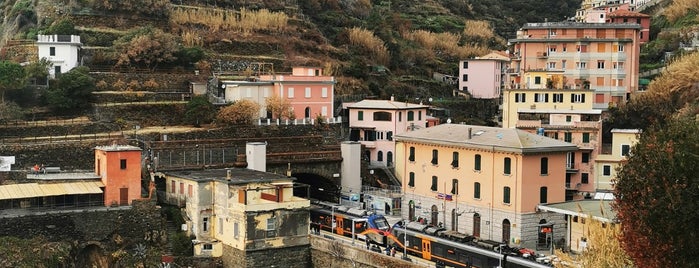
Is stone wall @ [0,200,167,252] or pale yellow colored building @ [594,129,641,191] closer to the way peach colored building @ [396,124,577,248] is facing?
the stone wall

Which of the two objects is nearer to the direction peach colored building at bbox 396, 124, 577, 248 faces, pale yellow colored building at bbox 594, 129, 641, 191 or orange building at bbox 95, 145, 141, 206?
the orange building

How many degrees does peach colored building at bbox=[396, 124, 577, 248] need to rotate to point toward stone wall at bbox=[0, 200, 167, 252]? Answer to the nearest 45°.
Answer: approximately 45° to its right

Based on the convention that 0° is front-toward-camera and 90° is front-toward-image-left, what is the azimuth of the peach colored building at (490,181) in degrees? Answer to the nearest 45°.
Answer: approximately 45°

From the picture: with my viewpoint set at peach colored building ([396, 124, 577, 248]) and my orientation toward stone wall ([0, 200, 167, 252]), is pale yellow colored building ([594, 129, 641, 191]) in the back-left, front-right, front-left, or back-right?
back-right

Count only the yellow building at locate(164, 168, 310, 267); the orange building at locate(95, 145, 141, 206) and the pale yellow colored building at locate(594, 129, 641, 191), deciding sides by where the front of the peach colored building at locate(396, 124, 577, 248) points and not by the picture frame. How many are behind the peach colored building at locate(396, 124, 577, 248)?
1

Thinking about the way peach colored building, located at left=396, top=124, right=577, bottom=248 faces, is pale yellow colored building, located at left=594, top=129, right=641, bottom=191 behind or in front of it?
behind

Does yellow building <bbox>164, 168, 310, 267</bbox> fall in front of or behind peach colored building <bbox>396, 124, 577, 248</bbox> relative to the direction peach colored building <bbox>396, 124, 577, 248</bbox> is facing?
in front

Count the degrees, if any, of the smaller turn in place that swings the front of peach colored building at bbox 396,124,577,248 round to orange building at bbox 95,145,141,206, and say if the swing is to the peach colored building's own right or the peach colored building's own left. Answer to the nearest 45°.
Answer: approximately 45° to the peach colored building's own right

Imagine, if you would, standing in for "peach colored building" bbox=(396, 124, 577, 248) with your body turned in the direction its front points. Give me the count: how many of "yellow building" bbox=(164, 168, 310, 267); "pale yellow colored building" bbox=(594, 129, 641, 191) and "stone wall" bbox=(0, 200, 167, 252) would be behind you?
1
